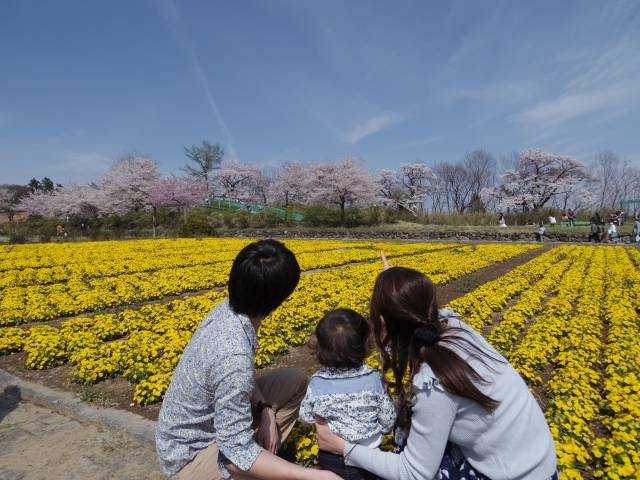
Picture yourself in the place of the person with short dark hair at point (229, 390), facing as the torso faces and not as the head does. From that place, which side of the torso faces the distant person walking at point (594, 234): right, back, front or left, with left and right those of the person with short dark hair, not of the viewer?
front

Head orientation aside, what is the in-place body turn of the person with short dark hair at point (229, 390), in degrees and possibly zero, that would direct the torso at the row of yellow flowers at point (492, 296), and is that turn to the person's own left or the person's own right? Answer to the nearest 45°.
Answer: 0° — they already face it

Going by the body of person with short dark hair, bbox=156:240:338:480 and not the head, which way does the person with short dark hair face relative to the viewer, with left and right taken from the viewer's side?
facing away from the viewer and to the right of the viewer

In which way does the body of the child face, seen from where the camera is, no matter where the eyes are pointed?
away from the camera

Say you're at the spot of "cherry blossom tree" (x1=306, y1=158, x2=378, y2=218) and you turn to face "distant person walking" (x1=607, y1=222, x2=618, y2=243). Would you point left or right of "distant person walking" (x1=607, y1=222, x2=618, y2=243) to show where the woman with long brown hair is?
right

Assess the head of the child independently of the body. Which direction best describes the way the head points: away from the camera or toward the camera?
away from the camera

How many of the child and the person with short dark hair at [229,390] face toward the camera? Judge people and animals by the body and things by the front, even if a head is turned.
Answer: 0

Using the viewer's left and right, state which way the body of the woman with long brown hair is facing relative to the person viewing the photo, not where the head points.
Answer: facing away from the viewer and to the left of the viewer

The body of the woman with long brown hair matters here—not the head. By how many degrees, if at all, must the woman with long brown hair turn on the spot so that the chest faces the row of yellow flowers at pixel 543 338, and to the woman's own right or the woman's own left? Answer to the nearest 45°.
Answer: approximately 45° to the woman's own right

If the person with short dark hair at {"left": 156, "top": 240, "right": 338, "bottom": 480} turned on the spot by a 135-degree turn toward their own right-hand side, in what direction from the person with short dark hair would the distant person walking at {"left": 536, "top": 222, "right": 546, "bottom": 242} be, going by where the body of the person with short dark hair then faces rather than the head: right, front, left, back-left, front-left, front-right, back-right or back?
back-left

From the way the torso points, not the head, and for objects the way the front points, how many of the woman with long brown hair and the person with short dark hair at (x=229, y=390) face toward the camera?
0

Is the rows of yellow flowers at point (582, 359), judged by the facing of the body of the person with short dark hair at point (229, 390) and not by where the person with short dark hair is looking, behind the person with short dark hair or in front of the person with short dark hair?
in front
